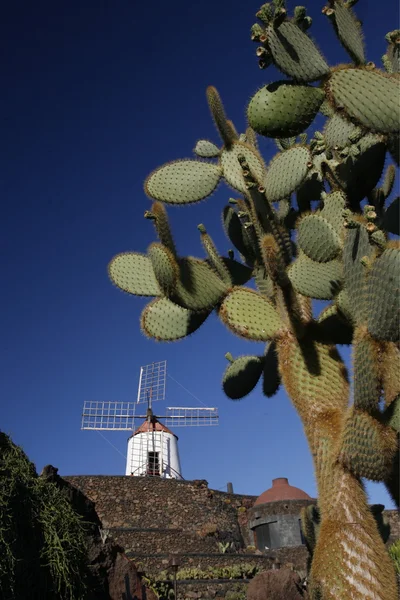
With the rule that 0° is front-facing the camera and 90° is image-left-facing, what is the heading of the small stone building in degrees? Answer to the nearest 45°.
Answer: approximately 45°

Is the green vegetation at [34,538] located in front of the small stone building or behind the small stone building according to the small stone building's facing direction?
in front

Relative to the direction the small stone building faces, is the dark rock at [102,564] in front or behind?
in front

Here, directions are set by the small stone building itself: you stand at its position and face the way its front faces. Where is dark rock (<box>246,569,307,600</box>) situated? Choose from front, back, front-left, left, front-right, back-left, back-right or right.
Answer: front-left
